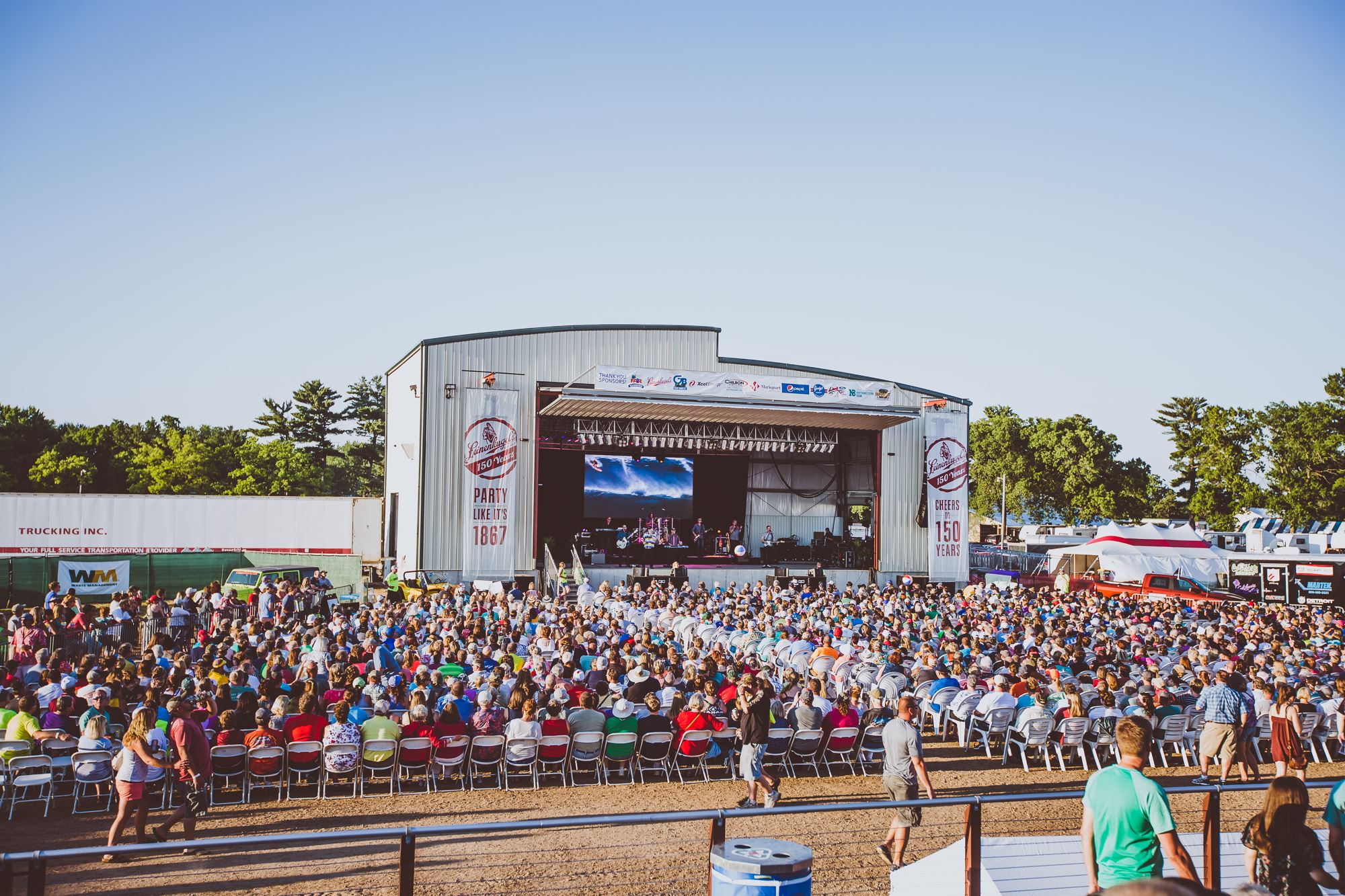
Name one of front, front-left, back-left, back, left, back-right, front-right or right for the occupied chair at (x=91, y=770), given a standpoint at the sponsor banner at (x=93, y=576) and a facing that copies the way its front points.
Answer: front

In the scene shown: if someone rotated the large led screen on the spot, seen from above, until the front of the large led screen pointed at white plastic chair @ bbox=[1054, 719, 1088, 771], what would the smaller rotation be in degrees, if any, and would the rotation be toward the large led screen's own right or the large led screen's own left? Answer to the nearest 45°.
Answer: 0° — it already faces it

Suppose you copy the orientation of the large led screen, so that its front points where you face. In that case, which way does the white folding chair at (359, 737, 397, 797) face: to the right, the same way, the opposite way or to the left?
the opposite way

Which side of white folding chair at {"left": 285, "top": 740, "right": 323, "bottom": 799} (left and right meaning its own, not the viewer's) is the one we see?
back

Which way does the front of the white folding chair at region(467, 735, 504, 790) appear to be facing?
away from the camera

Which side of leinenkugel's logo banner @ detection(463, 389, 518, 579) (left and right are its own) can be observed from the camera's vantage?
front

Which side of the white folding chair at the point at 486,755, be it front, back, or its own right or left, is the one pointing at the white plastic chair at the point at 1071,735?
right

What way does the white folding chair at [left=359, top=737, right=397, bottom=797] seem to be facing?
away from the camera

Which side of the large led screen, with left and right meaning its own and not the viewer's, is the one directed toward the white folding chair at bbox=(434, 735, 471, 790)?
front

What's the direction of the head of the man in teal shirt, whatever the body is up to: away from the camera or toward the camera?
away from the camera

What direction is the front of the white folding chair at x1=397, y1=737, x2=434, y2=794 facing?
away from the camera

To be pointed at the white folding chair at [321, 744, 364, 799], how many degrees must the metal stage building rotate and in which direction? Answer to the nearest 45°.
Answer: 0° — it already faces it

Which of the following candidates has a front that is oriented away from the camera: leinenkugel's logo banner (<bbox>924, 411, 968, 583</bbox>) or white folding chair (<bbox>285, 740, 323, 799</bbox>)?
the white folding chair

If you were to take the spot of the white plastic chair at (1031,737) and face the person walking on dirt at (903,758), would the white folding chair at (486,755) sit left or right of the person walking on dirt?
right

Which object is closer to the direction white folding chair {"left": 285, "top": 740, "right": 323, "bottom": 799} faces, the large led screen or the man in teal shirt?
the large led screen

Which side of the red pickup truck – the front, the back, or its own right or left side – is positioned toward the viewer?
right

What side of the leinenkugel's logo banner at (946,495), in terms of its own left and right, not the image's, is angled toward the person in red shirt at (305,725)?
front

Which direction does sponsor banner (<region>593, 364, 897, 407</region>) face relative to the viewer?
toward the camera
